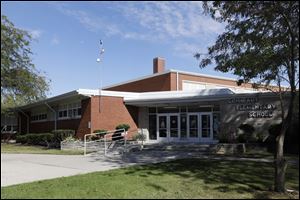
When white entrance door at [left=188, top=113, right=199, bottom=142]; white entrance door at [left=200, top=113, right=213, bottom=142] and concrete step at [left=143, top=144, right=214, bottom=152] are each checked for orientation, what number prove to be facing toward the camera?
3

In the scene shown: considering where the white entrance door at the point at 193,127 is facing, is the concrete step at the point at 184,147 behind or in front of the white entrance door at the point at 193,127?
in front

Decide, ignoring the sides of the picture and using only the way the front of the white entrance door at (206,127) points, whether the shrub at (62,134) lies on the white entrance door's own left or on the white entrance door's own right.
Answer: on the white entrance door's own right

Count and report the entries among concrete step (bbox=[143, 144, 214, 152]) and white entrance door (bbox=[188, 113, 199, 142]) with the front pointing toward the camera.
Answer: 2

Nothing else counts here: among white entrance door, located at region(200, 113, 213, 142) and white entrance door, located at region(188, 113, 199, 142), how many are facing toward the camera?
2

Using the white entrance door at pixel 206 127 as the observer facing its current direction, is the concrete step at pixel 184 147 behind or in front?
in front

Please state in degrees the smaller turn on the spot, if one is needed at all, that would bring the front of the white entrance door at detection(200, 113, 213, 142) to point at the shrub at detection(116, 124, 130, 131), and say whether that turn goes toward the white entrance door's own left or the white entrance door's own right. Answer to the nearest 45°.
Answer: approximately 90° to the white entrance door's own right

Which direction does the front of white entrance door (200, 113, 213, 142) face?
toward the camera

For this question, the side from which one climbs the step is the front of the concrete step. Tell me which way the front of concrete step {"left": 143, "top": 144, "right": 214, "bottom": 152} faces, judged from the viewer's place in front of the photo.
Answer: facing the viewer

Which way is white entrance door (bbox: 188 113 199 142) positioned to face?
toward the camera

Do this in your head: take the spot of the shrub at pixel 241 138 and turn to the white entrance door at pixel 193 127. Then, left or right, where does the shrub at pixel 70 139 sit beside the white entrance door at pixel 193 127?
left

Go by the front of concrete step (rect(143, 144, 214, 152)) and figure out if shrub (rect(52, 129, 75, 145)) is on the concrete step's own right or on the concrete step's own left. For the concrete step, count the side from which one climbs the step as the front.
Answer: on the concrete step's own right
